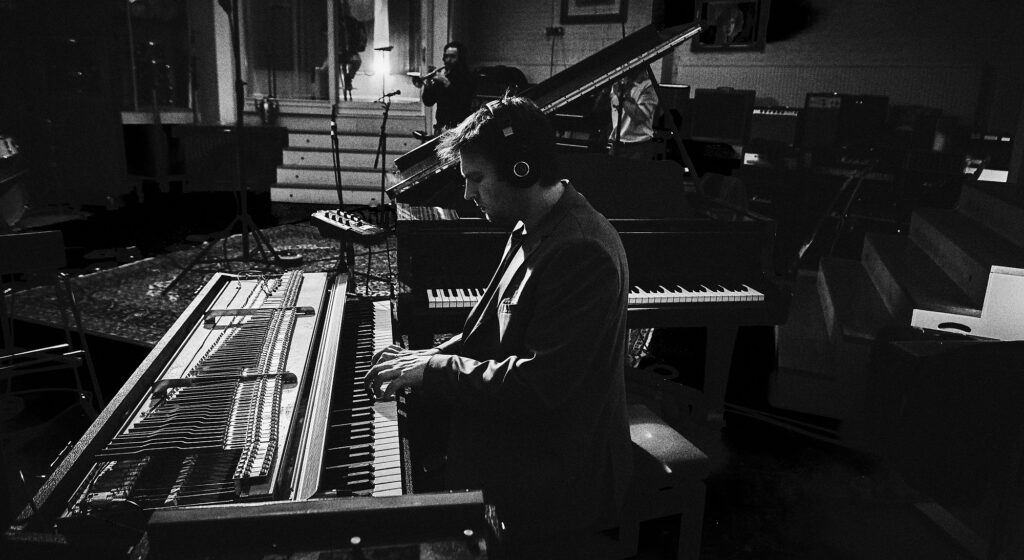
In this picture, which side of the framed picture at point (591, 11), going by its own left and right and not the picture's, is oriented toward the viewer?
front

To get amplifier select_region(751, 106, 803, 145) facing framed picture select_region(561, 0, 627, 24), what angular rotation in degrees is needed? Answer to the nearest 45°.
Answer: approximately 135° to its right

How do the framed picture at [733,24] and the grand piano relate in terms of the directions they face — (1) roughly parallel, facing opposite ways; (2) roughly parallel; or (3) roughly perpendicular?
roughly parallel

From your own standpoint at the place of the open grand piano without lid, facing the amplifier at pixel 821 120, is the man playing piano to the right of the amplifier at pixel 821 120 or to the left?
right

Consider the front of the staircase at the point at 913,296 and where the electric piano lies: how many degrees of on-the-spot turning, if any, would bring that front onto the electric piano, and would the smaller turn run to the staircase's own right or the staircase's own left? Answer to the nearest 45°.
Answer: approximately 45° to the staircase's own left

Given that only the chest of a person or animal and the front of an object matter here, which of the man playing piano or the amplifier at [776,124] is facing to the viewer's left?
the man playing piano

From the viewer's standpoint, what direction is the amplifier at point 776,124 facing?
toward the camera

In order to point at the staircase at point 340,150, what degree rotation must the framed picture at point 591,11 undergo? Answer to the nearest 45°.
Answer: approximately 90° to its right

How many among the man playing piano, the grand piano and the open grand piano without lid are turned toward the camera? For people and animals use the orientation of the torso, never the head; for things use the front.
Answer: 1

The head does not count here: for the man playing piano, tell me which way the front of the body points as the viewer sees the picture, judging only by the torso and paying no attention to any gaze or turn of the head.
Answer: to the viewer's left

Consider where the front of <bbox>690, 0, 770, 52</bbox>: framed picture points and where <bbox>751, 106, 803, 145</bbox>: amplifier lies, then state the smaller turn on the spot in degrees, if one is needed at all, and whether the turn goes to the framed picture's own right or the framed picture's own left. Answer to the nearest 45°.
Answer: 0° — it already faces it

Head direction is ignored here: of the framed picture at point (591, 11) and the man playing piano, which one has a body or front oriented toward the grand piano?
the framed picture

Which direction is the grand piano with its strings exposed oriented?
to the viewer's right

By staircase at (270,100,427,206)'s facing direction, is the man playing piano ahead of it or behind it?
ahead

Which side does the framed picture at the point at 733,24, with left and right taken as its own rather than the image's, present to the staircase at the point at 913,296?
front

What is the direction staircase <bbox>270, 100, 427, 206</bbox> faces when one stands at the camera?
facing the viewer

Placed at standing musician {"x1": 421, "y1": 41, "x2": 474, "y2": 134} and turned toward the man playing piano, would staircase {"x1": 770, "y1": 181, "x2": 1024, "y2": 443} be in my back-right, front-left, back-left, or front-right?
front-left

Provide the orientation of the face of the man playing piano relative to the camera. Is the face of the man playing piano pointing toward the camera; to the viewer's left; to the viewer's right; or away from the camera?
to the viewer's left

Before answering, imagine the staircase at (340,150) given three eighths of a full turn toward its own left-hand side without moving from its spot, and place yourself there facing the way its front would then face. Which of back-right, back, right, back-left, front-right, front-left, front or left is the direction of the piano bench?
back-right

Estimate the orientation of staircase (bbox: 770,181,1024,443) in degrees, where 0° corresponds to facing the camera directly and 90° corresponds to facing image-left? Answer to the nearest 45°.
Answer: approximately 45°
